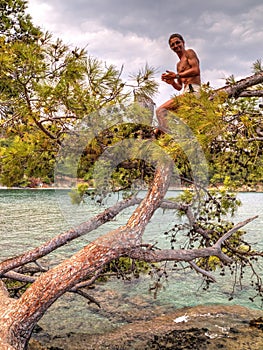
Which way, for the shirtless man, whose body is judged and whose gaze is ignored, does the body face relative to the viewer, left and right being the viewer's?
facing the viewer and to the left of the viewer
